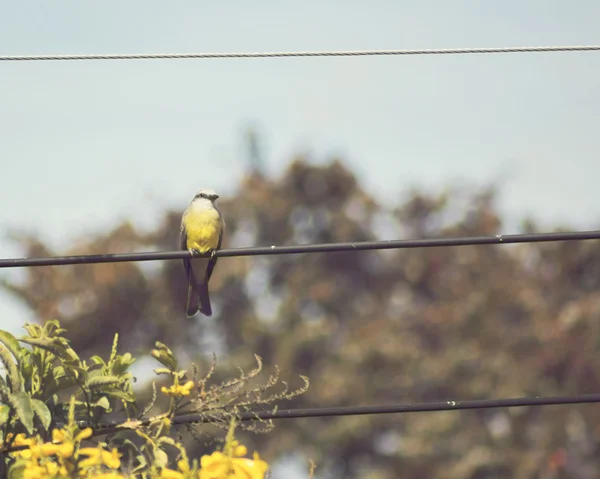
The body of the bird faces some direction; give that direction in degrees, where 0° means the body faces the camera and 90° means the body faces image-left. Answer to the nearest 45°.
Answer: approximately 0°

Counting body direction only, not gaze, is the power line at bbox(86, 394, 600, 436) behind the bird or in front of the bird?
in front

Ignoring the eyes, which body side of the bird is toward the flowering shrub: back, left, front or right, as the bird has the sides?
front
